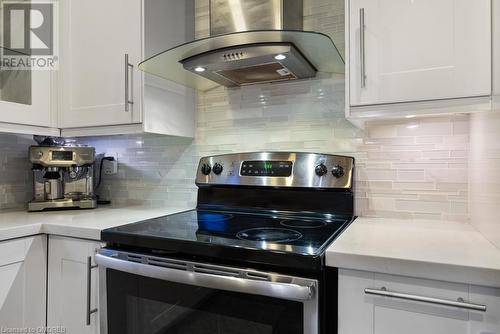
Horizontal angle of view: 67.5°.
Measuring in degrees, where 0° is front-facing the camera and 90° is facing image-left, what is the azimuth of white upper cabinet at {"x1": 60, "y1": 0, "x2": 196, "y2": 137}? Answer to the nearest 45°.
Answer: approximately 45°

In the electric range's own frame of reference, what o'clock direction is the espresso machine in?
The espresso machine is roughly at 3 o'clock from the electric range.

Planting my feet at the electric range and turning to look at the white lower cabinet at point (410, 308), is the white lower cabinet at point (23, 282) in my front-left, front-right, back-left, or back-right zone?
back-right

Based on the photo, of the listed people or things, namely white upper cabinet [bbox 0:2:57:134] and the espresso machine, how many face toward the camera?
2

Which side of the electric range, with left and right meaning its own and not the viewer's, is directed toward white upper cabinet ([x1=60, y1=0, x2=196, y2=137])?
right

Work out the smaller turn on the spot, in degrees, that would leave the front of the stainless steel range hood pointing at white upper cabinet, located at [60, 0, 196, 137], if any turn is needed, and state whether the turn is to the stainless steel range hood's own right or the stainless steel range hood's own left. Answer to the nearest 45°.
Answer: approximately 90° to the stainless steel range hood's own right

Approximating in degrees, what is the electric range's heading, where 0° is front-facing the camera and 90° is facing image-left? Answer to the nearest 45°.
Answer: approximately 45°

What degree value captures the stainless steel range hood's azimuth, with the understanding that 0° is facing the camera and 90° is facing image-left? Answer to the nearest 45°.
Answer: approximately 45°

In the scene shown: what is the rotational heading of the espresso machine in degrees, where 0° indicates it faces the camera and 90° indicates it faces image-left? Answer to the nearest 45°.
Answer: approximately 0°

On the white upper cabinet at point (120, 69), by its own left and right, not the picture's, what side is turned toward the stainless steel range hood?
left
